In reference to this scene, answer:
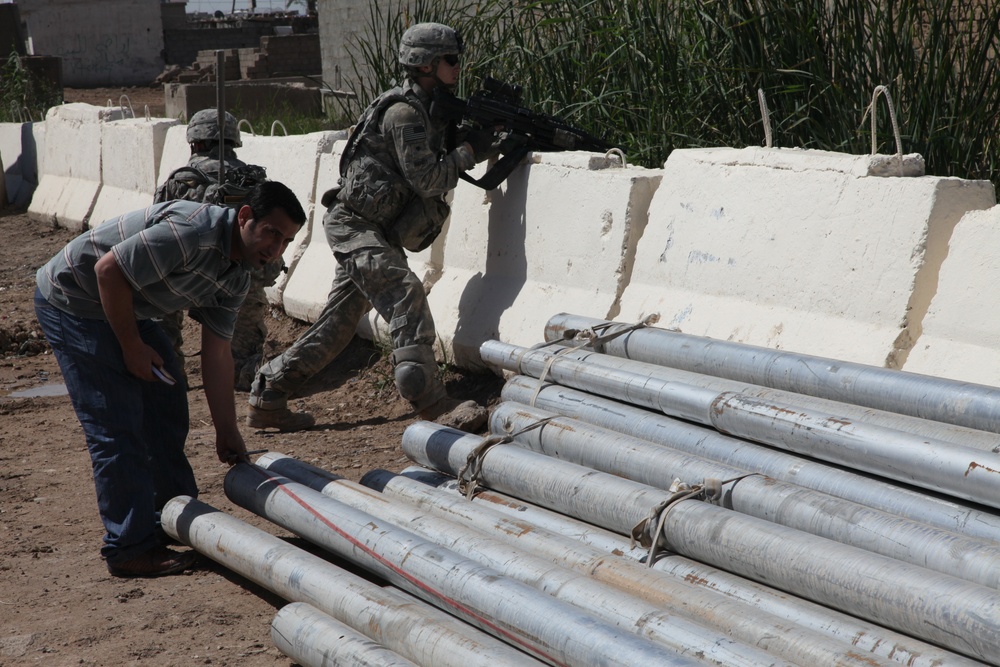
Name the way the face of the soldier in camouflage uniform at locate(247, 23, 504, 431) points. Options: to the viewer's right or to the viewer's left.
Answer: to the viewer's right

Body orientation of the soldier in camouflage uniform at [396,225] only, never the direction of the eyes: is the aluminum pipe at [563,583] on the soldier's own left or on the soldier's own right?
on the soldier's own right

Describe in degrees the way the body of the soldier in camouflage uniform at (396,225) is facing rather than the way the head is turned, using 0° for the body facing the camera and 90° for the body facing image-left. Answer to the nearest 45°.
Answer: approximately 270°

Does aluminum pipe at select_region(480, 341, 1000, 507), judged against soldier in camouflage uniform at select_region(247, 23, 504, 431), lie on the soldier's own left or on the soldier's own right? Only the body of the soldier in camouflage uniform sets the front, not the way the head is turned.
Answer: on the soldier's own right

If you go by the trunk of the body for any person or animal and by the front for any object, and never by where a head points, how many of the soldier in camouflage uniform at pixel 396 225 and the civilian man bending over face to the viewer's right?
2

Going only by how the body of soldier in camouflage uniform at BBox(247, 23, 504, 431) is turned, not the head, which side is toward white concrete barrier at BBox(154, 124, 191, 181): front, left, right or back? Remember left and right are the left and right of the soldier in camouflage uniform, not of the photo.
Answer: left

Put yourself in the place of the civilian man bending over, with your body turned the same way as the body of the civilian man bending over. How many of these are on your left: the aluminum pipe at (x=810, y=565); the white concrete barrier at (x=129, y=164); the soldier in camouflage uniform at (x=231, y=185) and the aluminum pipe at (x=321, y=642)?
2

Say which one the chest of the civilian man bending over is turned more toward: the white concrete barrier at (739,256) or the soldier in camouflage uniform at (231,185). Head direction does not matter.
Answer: the white concrete barrier

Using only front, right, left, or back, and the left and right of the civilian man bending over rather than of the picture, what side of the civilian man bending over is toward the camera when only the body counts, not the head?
right

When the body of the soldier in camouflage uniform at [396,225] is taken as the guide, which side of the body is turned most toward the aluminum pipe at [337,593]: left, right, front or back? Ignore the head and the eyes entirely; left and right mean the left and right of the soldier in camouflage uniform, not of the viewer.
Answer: right

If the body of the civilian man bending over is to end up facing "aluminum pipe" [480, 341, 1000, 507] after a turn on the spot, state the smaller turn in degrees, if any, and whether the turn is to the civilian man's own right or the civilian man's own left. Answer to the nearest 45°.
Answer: approximately 45° to the civilian man's own left
